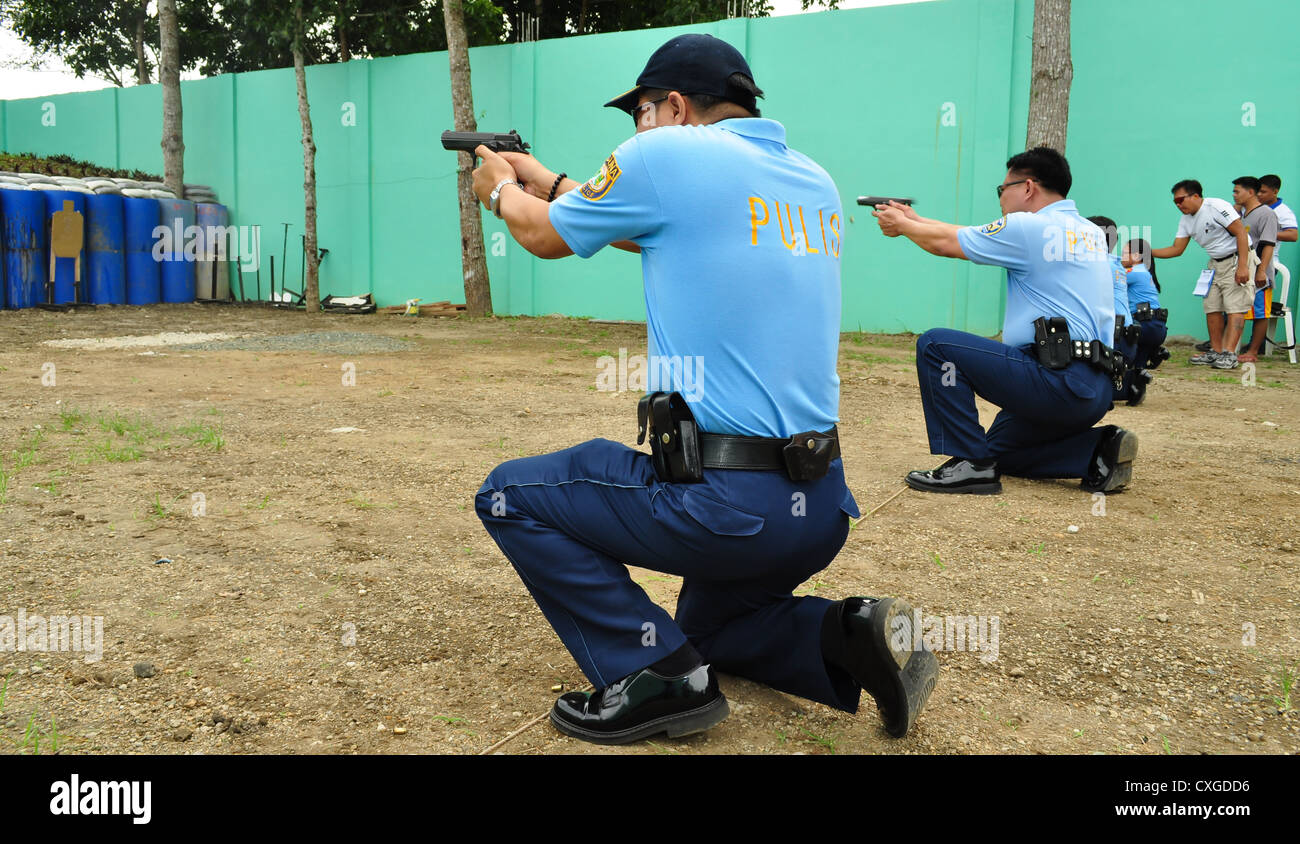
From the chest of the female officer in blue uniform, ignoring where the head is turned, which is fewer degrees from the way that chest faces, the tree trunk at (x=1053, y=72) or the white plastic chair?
the tree trunk

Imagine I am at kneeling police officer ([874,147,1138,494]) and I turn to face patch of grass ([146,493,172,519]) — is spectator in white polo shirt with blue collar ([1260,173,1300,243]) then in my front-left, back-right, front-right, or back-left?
back-right

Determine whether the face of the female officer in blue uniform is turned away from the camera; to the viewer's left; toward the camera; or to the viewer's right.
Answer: to the viewer's left

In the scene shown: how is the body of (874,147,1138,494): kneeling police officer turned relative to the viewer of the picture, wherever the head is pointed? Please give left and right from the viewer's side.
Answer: facing to the left of the viewer

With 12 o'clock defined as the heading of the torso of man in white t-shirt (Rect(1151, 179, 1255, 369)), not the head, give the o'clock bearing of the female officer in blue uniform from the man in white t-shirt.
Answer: The female officer in blue uniform is roughly at 11 o'clock from the man in white t-shirt.

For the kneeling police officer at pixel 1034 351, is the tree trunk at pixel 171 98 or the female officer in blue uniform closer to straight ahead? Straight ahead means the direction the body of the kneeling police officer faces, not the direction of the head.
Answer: the tree trunk

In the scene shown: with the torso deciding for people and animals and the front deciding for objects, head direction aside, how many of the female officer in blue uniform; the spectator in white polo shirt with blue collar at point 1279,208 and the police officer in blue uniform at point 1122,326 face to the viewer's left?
3

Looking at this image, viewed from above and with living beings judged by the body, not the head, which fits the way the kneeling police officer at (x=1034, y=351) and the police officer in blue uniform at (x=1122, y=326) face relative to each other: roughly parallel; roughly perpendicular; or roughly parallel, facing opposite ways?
roughly parallel

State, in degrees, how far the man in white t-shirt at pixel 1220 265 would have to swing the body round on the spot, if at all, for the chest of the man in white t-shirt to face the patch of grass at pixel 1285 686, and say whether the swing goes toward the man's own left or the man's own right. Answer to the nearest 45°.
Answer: approximately 45° to the man's own left

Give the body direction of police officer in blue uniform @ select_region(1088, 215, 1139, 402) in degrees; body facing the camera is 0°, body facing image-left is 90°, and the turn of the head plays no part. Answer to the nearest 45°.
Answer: approximately 90°

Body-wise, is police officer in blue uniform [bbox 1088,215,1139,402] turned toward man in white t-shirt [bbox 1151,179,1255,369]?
no

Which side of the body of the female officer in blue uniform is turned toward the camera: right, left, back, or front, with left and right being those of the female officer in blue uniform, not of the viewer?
left

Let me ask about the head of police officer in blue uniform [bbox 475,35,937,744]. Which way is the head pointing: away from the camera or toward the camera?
away from the camera
